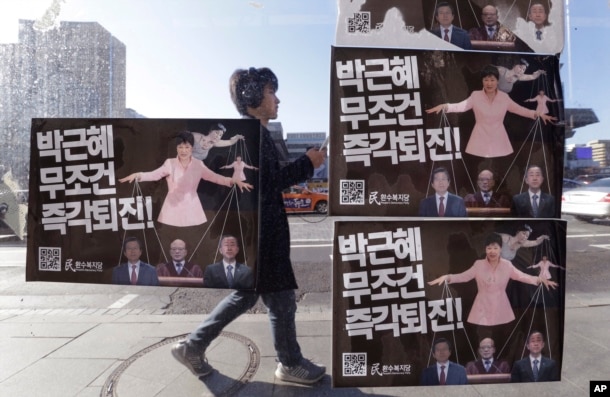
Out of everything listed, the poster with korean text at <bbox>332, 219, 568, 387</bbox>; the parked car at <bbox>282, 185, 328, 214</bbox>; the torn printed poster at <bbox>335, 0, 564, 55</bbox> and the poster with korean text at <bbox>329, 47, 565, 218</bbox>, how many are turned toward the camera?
3

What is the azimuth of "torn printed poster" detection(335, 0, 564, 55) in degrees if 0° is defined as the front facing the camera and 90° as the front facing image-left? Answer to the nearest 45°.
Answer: approximately 0°

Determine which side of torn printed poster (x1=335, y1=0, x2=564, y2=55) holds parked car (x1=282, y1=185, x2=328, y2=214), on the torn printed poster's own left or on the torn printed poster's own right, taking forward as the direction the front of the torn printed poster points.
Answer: on the torn printed poster's own right

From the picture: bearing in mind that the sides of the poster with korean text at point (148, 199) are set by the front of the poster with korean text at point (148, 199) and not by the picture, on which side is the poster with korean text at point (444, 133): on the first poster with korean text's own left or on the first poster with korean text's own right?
on the first poster with korean text's own left

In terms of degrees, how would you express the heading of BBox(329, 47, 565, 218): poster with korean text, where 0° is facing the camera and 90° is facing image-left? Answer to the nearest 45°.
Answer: approximately 0°

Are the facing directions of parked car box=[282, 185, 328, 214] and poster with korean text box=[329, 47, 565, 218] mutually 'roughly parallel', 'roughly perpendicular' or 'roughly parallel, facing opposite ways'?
roughly perpendicular

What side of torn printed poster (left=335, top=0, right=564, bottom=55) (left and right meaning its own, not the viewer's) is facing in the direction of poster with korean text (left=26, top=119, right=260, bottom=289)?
right
